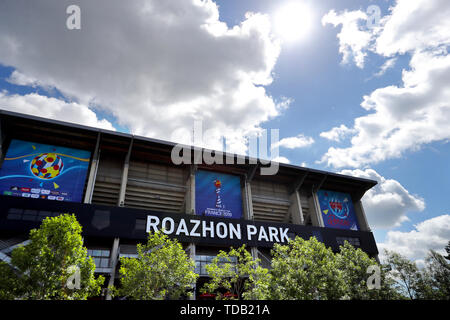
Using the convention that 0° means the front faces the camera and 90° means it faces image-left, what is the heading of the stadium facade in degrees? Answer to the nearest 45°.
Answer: approximately 315°

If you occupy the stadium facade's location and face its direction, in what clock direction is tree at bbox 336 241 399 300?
The tree is roughly at 11 o'clock from the stadium facade.

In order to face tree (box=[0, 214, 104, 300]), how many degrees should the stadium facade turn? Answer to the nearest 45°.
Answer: approximately 45° to its right
